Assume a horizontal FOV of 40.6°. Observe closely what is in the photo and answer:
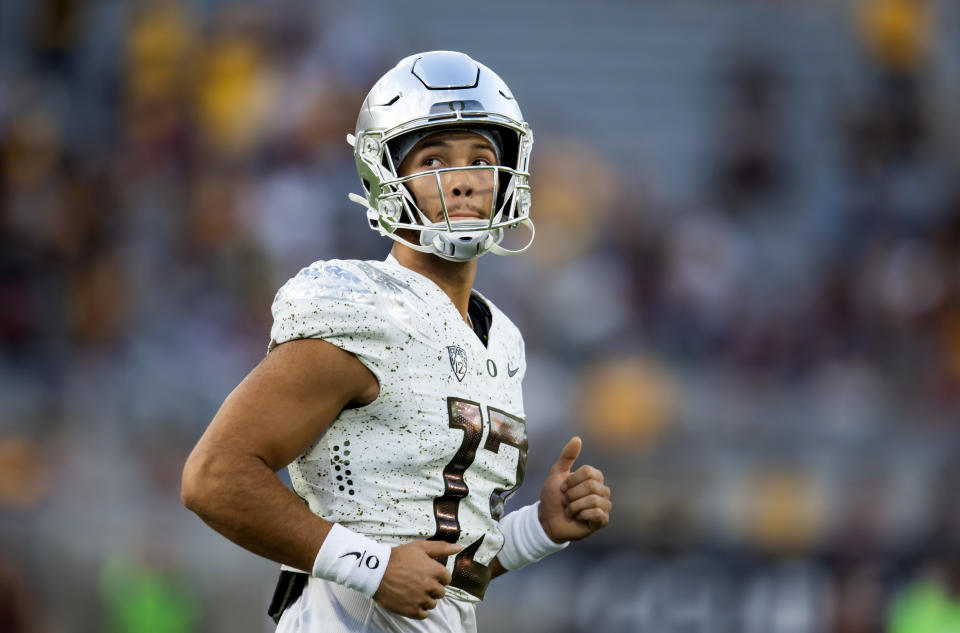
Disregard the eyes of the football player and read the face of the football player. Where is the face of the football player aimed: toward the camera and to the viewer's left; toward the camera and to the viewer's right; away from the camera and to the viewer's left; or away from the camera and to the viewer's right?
toward the camera and to the viewer's right

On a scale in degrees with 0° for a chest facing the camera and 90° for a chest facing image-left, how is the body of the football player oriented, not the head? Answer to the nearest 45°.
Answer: approximately 315°
